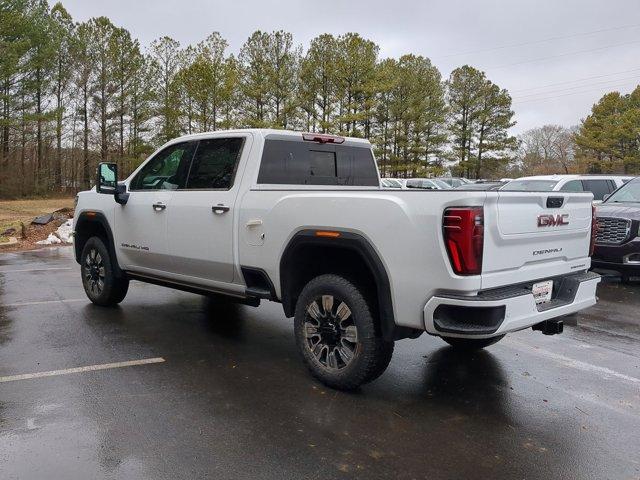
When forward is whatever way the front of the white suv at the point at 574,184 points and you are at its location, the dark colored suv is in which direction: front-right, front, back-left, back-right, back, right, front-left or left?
front-left

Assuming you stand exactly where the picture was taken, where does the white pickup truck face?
facing away from the viewer and to the left of the viewer

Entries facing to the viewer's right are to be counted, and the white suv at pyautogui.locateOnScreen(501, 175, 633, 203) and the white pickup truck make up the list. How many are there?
0

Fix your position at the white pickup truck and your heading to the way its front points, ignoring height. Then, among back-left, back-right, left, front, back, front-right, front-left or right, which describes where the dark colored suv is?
right

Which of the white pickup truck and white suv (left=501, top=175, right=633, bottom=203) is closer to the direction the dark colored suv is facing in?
the white pickup truck

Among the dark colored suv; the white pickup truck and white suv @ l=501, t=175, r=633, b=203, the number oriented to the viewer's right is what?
0

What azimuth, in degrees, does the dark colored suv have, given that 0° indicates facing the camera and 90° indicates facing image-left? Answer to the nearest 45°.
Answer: approximately 45°

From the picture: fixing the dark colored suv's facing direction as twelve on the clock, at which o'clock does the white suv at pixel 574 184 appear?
The white suv is roughly at 4 o'clock from the dark colored suv.

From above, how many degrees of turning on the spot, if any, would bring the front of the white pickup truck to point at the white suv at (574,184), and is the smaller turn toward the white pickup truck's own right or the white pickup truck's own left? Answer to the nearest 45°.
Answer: approximately 90° to the white pickup truck's own right
